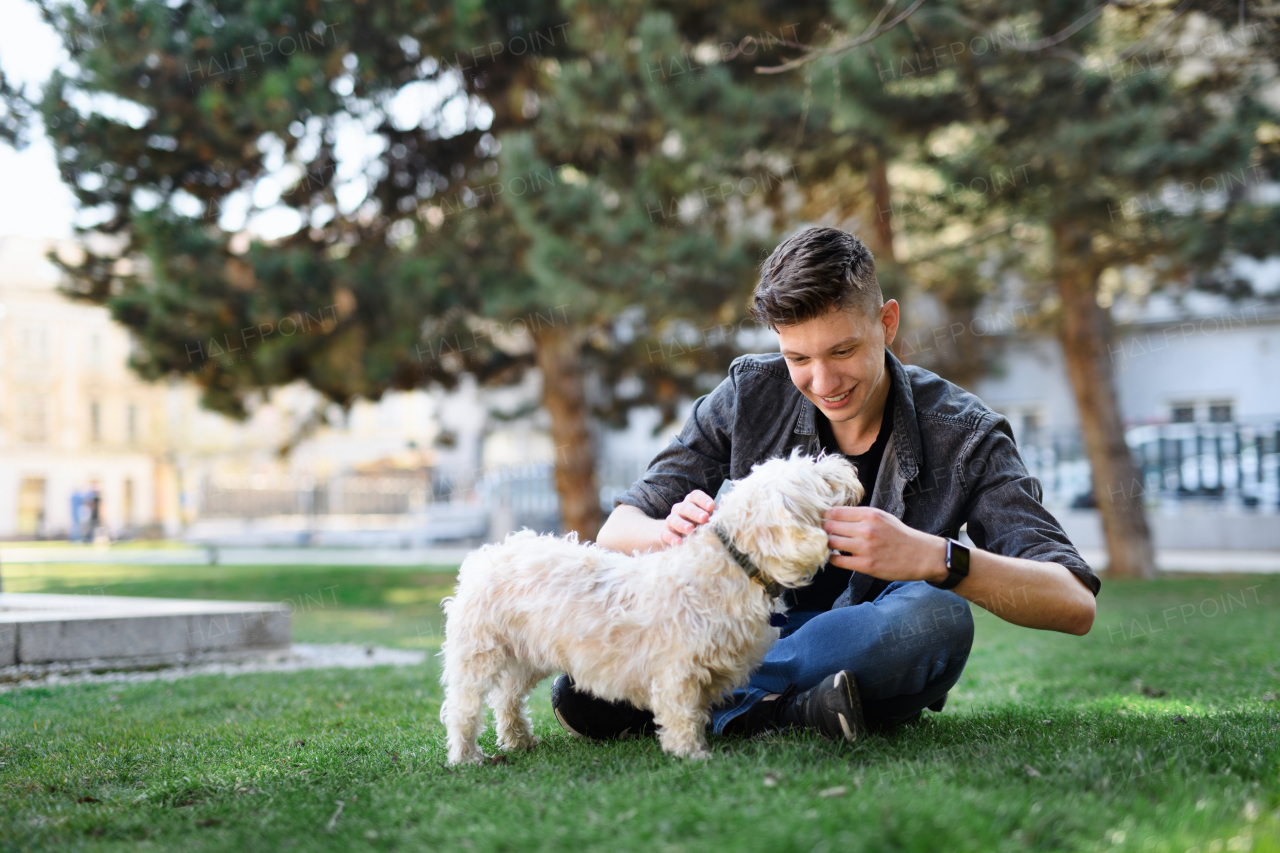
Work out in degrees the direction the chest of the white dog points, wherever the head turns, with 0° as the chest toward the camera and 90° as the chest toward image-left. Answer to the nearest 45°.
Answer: approximately 270°

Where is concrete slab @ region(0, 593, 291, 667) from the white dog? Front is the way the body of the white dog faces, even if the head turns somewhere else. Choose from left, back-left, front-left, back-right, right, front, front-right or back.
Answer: back-left

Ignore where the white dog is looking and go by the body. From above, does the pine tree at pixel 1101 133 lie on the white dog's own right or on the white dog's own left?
on the white dog's own left

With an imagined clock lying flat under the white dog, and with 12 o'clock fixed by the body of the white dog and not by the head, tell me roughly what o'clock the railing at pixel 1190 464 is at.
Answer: The railing is roughly at 10 o'clock from the white dog.

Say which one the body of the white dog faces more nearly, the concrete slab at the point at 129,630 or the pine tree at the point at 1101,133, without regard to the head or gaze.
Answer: the pine tree

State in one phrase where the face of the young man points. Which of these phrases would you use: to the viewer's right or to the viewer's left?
to the viewer's left

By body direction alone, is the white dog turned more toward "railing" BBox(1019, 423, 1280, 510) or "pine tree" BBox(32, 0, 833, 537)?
the railing

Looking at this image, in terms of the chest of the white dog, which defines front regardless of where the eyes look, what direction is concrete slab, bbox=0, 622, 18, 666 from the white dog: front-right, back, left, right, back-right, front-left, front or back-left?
back-left
